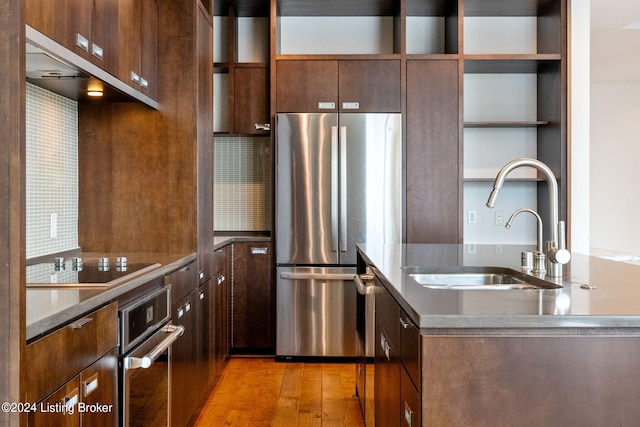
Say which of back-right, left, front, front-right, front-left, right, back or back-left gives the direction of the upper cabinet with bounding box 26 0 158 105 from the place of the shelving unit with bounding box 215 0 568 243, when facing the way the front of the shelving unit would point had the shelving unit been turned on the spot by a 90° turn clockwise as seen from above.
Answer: front-left

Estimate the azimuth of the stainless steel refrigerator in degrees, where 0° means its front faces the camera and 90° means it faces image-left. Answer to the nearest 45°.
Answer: approximately 0°

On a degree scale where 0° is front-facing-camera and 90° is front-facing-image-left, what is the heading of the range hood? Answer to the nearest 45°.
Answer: approximately 315°

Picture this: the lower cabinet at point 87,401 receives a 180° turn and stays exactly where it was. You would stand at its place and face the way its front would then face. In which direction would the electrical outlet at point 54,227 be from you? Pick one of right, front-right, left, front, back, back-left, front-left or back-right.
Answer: front-right

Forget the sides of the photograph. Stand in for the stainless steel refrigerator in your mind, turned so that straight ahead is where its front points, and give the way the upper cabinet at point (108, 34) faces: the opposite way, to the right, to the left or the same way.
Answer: to the left

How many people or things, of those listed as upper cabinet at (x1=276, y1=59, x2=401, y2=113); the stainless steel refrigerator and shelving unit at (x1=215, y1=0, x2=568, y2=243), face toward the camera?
3

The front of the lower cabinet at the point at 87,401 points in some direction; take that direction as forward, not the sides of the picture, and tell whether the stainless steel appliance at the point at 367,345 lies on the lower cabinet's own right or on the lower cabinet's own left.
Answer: on the lower cabinet's own left

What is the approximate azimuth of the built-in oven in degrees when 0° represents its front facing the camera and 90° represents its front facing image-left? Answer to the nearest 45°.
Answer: approximately 315°

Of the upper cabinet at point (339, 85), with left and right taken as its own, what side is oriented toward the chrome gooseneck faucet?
front

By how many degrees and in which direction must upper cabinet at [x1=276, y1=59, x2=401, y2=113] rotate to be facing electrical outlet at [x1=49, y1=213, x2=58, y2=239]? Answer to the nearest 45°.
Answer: approximately 45° to its right

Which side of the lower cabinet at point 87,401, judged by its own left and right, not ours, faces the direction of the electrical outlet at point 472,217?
left

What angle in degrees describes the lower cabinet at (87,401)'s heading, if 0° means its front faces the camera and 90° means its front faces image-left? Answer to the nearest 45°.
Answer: approximately 315°

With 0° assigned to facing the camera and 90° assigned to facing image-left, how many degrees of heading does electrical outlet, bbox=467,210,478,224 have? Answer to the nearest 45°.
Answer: approximately 0°

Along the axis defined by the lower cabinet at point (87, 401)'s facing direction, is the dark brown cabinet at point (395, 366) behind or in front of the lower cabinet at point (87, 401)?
in front

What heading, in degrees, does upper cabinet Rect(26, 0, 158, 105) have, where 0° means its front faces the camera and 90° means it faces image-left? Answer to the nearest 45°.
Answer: approximately 315°
